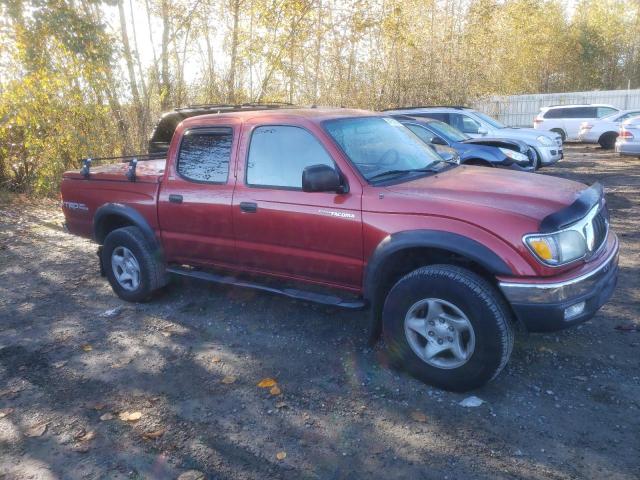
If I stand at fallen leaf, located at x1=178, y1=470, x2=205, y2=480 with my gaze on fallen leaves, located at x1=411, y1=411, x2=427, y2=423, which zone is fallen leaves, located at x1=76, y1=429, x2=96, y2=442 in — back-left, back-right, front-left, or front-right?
back-left

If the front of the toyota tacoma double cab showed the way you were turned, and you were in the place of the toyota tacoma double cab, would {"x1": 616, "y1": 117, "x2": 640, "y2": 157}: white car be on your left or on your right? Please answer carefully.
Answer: on your left

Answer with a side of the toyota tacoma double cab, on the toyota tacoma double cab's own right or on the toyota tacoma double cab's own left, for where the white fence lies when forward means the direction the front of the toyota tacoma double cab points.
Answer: on the toyota tacoma double cab's own left

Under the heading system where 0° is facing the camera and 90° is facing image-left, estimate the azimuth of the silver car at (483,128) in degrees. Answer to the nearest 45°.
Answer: approximately 315°

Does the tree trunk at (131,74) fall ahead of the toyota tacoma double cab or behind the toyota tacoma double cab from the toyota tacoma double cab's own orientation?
behind
